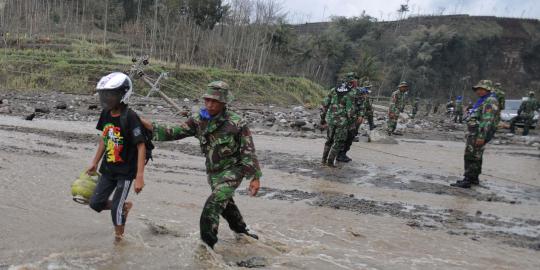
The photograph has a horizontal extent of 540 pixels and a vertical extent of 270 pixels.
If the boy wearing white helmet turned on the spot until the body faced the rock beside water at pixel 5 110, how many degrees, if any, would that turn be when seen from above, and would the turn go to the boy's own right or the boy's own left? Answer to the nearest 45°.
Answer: approximately 135° to the boy's own right

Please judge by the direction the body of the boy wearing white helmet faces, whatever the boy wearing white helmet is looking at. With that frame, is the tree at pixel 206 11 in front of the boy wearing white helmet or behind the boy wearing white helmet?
behind

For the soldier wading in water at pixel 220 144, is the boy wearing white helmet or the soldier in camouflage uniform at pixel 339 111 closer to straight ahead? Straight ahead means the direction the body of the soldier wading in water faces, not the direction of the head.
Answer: the boy wearing white helmet

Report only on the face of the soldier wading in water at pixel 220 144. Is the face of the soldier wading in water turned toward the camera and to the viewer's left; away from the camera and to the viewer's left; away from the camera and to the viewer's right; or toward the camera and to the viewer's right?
toward the camera and to the viewer's left

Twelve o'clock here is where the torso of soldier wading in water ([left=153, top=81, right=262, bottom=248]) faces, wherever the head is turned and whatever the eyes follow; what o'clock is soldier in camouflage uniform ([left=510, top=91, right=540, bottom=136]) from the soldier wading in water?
The soldier in camouflage uniform is roughly at 6 o'clock from the soldier wading in water.

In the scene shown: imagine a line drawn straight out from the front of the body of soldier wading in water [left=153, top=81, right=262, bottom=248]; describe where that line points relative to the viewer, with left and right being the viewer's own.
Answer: facing the viewer and to the left of the viewer

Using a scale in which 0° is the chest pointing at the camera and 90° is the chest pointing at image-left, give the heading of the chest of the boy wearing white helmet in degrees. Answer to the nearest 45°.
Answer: approximately 45°

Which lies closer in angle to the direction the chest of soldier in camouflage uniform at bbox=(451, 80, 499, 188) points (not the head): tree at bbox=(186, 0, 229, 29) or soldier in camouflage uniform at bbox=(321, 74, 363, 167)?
the soldier in camouflage uniform

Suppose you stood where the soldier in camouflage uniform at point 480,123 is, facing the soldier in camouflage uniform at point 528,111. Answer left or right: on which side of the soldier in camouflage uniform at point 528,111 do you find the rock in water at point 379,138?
left

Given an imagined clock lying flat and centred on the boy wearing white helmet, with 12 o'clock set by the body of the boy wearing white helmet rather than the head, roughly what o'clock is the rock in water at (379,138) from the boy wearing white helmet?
The rock in water is roughly at 6 o'clock from the boy wearing white helmet.

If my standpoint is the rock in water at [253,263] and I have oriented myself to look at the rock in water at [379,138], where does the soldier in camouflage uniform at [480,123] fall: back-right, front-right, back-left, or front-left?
front-right

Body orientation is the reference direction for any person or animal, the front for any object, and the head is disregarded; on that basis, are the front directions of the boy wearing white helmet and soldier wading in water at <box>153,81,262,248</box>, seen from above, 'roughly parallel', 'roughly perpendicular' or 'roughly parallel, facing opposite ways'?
roughly parallel
